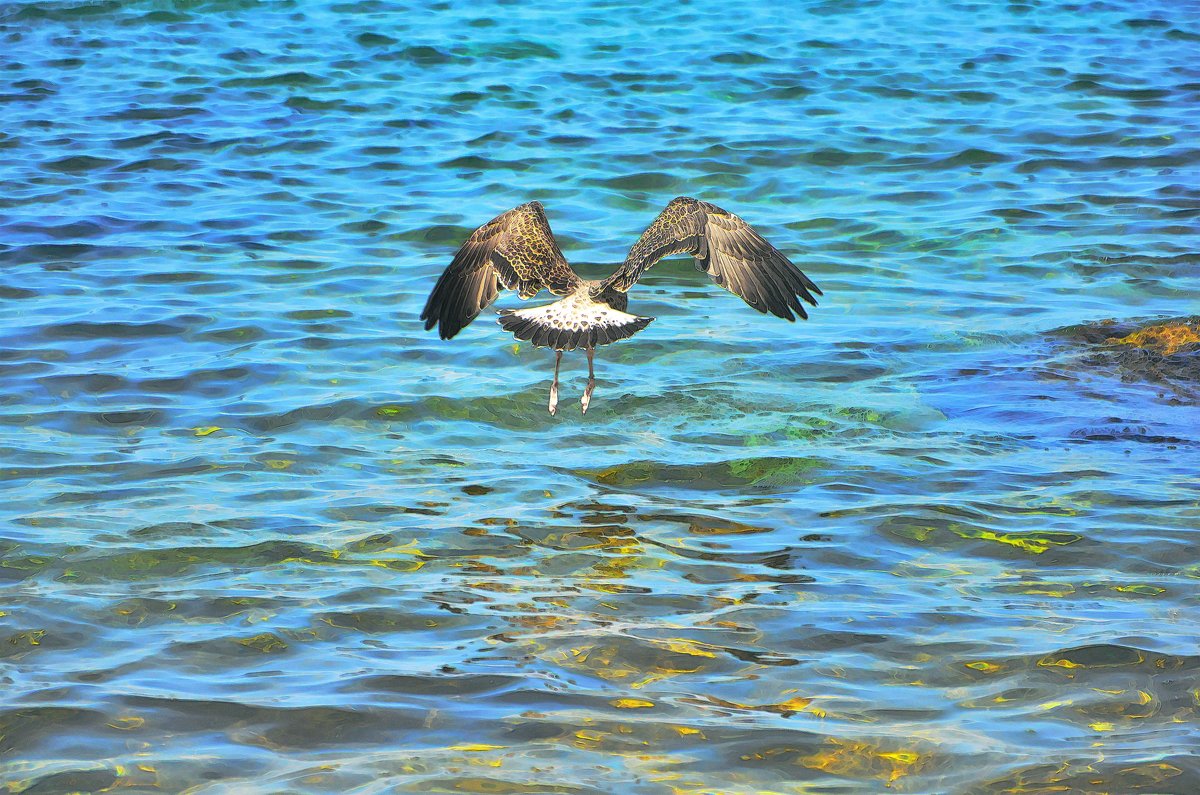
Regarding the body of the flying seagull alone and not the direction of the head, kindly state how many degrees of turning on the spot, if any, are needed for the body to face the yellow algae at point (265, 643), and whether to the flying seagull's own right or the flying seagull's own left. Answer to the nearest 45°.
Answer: approximately 180°

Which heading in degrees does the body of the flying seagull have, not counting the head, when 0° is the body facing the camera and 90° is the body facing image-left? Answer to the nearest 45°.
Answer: approximately 180°

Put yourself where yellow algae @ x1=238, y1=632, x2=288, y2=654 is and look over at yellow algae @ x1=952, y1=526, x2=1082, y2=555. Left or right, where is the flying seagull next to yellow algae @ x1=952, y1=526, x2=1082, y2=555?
left

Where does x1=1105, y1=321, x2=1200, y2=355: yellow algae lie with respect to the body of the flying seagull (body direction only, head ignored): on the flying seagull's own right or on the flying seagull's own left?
on the flying seagull's own right

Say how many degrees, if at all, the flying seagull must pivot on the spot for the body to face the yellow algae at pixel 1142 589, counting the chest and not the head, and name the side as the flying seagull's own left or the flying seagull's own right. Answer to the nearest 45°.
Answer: approximately 135° to the flying seagull's own right

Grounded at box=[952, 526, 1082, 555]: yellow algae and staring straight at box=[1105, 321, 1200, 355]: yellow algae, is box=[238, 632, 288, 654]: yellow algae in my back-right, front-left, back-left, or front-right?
back-left

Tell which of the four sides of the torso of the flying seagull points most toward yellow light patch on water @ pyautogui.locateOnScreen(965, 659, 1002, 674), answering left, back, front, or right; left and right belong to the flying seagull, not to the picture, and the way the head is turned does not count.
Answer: back
